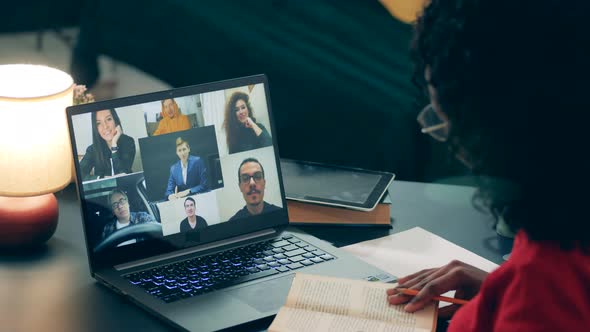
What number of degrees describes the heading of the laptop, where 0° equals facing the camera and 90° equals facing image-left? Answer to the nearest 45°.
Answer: approximately 315°

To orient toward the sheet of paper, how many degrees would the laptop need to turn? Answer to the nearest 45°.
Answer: approximately 45° to its left
